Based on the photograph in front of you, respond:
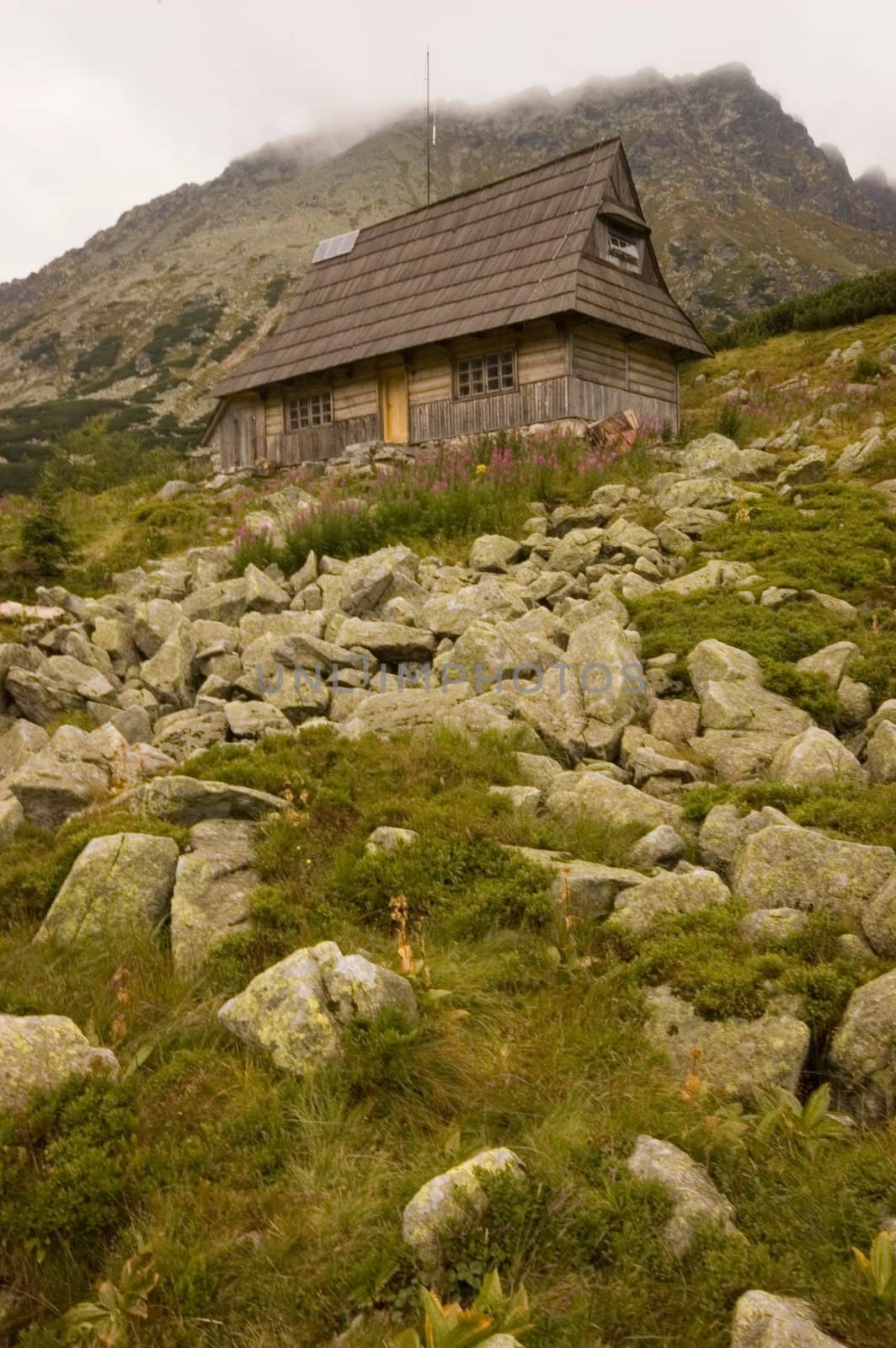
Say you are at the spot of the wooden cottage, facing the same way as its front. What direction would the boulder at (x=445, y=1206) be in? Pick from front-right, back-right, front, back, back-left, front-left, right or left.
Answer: front-left

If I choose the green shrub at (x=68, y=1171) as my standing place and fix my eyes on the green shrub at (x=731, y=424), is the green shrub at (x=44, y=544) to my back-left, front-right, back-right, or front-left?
front-left

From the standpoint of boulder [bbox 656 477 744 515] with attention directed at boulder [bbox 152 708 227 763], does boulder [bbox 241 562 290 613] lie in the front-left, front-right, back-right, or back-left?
front-right

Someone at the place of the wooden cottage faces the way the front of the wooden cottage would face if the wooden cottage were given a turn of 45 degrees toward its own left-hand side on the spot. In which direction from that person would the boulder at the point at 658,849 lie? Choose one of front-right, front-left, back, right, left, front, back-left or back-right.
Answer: front

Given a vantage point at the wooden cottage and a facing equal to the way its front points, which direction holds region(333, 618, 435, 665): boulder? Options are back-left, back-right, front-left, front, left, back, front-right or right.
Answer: front-left

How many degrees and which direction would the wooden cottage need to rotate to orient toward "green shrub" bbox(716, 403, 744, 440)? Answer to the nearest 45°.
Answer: approximately 90° to its left

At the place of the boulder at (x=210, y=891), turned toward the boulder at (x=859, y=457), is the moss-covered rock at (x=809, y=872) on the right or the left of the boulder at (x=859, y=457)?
right

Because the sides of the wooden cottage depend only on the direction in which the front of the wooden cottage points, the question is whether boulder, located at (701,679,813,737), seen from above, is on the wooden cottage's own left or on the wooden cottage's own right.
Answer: on the wooden cottage's own left

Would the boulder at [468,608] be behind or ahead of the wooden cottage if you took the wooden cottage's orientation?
ahead

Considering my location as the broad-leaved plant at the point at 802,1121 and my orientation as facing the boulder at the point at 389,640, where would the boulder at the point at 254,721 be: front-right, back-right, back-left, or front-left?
front-left

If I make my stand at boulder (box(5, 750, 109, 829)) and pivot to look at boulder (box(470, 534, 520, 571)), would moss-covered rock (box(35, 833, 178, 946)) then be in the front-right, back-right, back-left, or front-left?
back-right

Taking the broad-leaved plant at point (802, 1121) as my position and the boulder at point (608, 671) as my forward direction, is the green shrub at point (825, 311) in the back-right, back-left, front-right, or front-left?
front-right

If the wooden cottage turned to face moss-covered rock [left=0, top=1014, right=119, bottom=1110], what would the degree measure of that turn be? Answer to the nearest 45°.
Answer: approximately 45° to its left

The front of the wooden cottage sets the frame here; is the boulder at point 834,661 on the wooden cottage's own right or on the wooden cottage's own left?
on the wooden cottage's own left

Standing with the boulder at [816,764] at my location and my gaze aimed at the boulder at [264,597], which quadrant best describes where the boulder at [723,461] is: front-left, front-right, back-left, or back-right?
front-right

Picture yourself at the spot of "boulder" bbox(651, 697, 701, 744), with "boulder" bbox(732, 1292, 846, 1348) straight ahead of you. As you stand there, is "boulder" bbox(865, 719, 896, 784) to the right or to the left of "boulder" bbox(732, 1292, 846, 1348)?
left

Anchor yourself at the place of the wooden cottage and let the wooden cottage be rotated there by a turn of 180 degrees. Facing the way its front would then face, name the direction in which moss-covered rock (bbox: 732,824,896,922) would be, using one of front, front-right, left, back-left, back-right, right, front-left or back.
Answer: back-right

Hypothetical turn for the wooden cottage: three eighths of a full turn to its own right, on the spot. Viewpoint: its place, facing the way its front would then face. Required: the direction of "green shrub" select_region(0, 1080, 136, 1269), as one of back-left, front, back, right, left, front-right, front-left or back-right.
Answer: back
